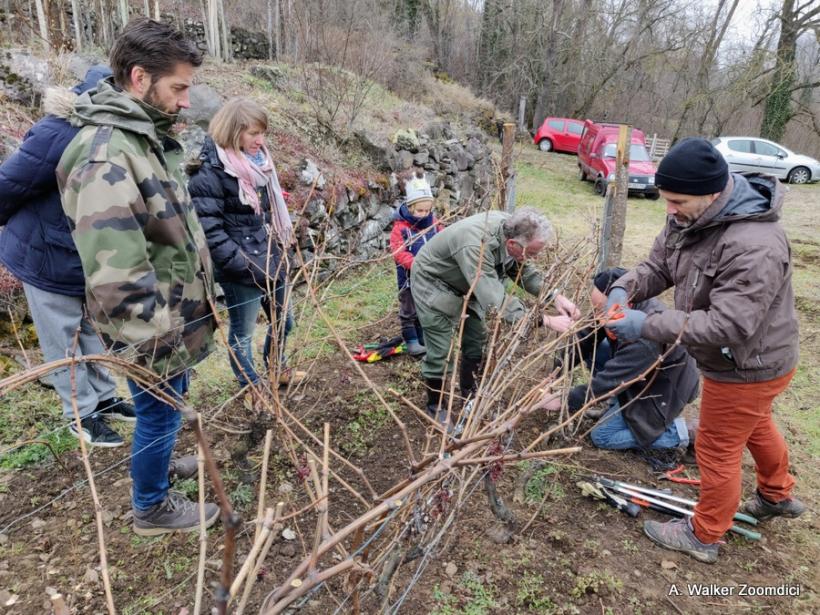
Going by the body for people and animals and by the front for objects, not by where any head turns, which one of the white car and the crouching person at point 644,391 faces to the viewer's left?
the crouching person

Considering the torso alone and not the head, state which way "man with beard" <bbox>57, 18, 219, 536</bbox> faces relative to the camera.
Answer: to the viewer's right

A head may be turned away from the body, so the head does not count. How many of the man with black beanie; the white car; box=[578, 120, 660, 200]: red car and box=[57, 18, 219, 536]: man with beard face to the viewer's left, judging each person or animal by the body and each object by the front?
1

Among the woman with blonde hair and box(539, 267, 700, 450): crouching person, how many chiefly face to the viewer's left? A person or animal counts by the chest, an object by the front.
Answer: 1

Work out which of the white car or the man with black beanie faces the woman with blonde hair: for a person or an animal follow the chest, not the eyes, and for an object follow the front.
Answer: the man with black beanie

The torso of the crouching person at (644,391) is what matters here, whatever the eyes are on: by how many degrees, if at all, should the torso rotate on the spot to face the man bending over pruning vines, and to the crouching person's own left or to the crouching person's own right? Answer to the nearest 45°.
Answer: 0° — they already face them

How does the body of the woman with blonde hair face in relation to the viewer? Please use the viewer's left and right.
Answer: facing the viewer and to the right of the viewer

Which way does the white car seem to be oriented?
to the viewer's right

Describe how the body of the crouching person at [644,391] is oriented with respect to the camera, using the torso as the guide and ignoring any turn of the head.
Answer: to the viewer's left

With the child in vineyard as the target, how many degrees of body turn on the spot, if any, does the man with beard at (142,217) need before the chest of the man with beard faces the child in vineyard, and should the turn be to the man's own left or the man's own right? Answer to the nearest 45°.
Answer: approximately 45° to the man's own left

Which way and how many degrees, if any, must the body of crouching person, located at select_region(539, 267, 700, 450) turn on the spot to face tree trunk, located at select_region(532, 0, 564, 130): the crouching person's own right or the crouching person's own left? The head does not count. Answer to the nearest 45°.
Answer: approximately 90° to the crouching person's own right

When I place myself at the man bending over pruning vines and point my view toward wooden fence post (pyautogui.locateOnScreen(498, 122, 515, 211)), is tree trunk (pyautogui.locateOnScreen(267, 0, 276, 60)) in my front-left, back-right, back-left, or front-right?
front-left

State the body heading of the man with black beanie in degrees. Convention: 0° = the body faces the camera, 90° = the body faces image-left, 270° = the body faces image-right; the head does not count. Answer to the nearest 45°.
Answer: approximately 90°

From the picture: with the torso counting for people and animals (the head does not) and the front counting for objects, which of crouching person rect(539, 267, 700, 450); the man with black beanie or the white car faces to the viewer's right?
the white car

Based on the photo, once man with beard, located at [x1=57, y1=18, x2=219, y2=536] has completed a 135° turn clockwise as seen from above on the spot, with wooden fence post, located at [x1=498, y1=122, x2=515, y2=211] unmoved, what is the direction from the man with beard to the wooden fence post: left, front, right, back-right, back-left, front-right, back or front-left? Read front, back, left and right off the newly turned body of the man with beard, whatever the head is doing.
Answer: back

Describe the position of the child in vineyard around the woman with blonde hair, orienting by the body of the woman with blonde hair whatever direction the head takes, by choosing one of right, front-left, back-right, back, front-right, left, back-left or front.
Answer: left

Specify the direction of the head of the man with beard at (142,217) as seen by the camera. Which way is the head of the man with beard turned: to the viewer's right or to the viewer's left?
to the viewer's right
